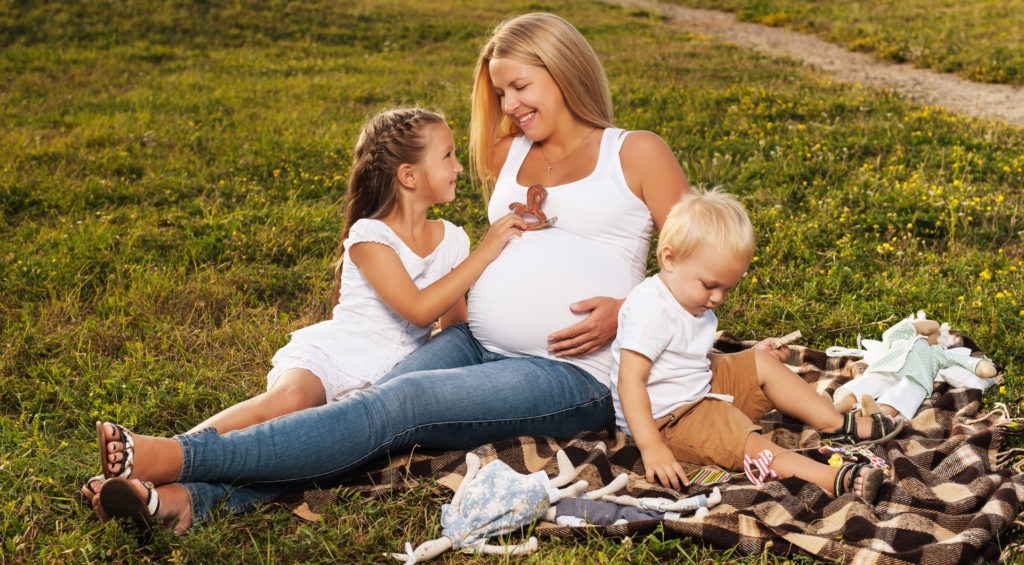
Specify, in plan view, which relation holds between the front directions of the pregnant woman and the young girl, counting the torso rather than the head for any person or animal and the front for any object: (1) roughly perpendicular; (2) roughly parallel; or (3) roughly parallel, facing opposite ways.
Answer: roughly perpendicular

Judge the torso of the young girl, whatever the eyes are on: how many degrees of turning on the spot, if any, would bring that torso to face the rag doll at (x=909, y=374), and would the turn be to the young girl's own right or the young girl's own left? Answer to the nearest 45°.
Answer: approximately 45° to the young girl's own left

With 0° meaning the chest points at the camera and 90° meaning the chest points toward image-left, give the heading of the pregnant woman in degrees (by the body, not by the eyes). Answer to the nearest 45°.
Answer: approximately 45°

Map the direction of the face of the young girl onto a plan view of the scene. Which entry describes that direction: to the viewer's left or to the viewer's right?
to the viewer's right
